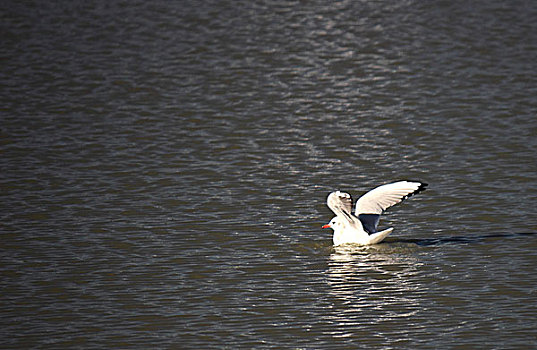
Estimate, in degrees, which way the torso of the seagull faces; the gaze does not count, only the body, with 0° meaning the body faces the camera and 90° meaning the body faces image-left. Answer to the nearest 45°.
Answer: approximately 90°
